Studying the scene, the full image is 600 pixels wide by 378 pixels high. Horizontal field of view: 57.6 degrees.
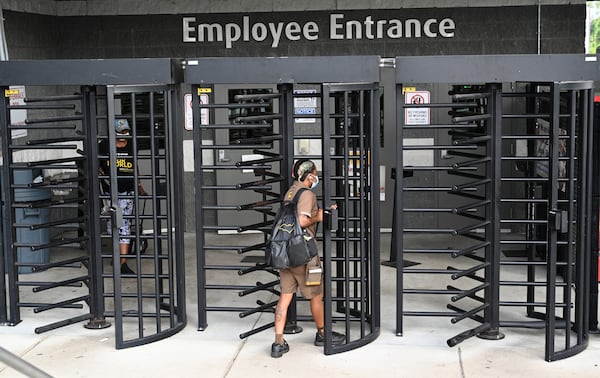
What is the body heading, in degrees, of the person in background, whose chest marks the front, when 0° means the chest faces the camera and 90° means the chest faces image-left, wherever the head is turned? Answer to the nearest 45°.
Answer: approximately 0°

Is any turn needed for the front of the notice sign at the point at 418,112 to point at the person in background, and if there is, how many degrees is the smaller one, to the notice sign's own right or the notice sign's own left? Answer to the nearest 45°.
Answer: approximately 45° to the notice sign's own right

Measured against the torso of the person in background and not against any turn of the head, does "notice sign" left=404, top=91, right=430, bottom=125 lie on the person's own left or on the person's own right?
on the person's own left

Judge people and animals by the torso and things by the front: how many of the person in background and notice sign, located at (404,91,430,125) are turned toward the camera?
2

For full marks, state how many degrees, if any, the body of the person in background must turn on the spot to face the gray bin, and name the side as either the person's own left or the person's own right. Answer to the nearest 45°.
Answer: approximately 135° to the person's own right

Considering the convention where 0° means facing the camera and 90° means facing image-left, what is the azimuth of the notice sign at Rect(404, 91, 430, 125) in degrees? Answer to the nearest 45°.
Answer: approximately 0°

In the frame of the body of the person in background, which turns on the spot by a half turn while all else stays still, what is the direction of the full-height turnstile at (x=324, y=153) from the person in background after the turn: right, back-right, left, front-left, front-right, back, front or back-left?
back-right
